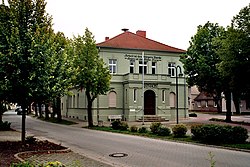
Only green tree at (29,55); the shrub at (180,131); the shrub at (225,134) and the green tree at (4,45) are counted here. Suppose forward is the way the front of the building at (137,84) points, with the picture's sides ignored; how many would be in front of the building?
4

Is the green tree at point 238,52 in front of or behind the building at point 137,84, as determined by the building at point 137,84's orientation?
in front

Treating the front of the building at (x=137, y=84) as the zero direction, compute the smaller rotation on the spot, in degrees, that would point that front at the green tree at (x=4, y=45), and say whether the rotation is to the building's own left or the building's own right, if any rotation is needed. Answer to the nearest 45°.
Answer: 0° — it already faces it

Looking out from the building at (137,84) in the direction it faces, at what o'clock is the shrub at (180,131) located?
The shrub is roughly at 12 o'clock from the building.

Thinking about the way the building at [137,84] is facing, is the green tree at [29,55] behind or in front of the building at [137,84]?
in front

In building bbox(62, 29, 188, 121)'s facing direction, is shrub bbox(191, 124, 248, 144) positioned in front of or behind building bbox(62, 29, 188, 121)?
in front

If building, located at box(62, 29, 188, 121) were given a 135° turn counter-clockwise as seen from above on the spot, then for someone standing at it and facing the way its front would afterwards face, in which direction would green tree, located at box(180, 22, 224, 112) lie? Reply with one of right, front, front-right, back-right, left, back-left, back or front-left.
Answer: right

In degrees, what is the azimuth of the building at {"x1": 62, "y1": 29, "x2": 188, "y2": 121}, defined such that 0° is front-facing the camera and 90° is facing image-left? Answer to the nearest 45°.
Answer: approximately 0°

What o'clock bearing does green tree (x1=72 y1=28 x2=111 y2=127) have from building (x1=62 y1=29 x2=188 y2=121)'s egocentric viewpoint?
The green tree is roughly at 1 o'clock from the building.
